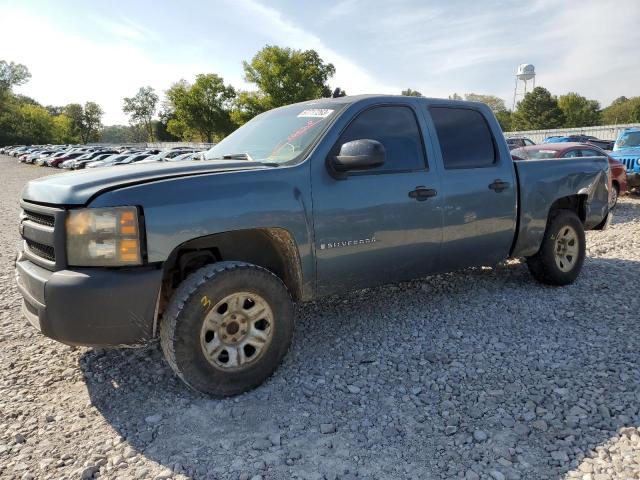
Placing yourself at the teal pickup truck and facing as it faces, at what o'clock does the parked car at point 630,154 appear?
The parked car is roughly at 6 o'clock from the teal pickup truck.

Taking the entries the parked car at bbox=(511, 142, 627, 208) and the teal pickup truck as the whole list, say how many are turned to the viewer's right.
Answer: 0

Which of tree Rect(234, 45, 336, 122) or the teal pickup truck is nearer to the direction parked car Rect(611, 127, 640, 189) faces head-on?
the teal pickup truck

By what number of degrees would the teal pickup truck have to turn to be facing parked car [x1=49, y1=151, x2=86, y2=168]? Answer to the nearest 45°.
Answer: approximately 90° to its right

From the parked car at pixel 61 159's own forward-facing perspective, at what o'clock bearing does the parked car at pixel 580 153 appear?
the parked car at pixel 580 153 is roughly at 10 o'clock from the parked car at pixel 61 159.

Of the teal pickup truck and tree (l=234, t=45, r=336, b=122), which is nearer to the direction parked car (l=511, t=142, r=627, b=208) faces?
the teal pickup truck

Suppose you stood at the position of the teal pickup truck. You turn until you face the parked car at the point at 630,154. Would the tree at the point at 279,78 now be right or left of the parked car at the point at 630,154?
left

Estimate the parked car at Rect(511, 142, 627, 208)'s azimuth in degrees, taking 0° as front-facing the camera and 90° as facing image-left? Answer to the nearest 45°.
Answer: approximately 45°

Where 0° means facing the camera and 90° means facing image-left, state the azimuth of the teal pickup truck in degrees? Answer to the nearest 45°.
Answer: approximately 45°

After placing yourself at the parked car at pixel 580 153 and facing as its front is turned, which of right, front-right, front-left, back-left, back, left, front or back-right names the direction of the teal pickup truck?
front-left

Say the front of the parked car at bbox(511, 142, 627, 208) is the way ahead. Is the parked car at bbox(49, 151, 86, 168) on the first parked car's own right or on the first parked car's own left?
on the first parked car's own right
